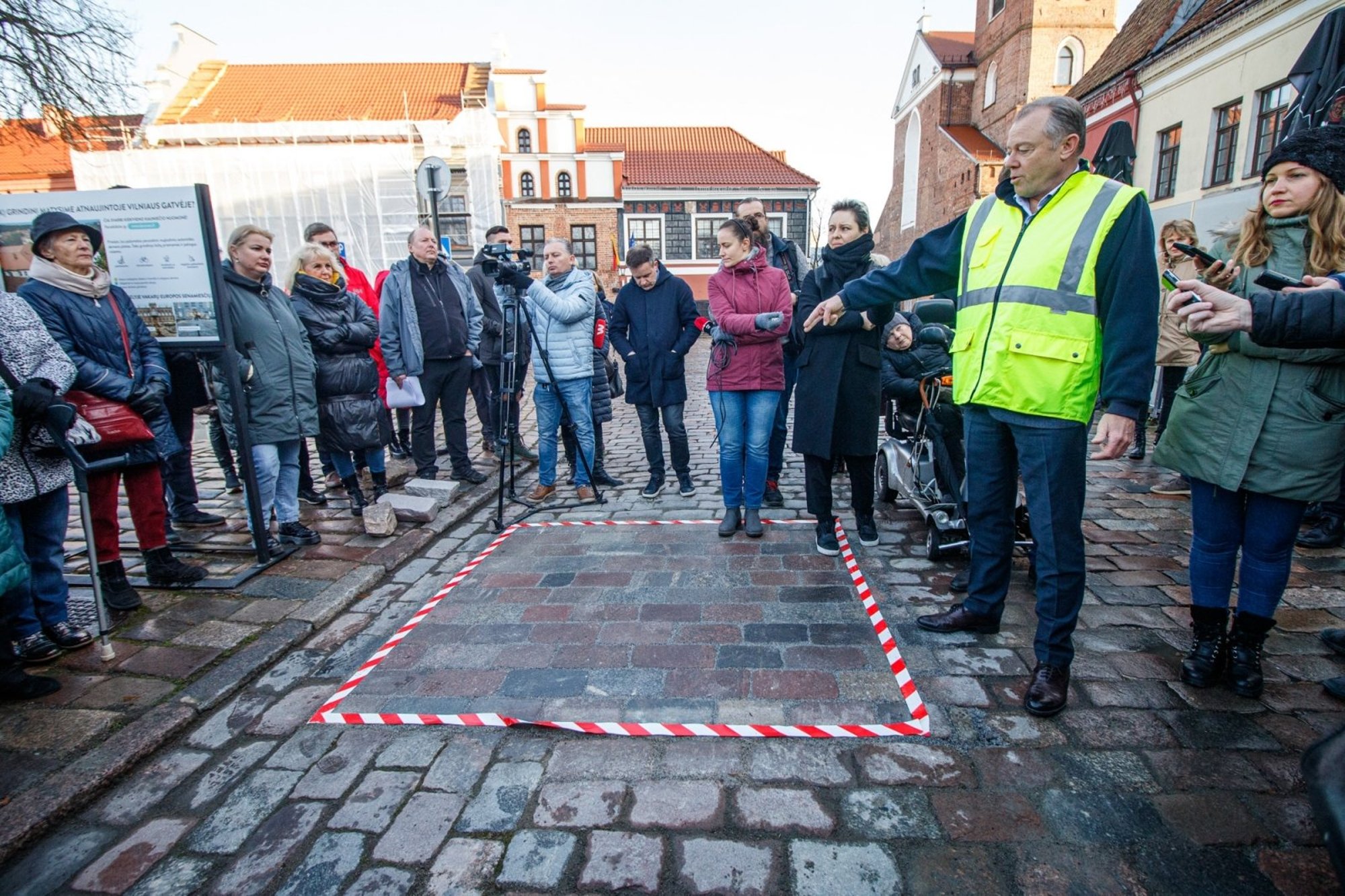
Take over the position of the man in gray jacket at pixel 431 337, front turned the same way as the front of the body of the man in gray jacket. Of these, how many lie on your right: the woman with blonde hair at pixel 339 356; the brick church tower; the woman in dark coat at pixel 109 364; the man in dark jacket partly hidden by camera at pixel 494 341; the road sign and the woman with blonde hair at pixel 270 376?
3

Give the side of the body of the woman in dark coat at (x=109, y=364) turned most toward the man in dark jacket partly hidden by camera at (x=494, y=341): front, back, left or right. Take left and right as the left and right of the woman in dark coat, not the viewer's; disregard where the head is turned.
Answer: left

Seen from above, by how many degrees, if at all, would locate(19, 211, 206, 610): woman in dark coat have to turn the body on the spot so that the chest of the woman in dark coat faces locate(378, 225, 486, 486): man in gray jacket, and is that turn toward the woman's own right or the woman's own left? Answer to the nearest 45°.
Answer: approximately 90° to the woman's own left

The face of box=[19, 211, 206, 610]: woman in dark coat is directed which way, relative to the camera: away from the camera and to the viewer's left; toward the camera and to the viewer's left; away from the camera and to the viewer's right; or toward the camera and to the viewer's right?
toward the camera and to the viewer's right

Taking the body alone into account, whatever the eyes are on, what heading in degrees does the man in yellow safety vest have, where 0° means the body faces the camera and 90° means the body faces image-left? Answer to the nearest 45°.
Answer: approximately 45°

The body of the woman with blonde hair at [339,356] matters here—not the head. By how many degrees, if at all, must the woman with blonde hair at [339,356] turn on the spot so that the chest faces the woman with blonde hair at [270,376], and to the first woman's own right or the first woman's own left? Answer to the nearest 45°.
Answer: approximately 90° to the first woman's own right

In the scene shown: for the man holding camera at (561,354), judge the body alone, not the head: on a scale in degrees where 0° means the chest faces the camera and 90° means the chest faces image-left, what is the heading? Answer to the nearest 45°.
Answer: approximately 45°
